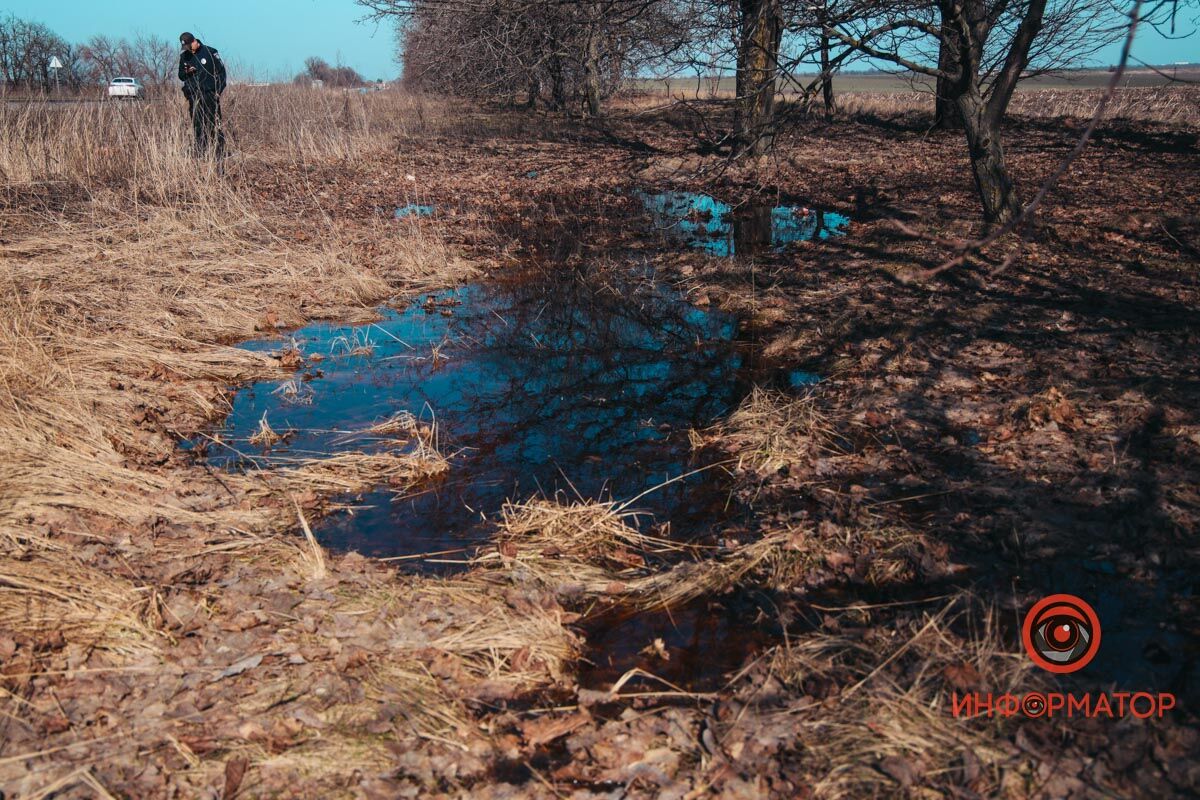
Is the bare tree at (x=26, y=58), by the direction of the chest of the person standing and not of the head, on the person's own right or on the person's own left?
on the person's own right

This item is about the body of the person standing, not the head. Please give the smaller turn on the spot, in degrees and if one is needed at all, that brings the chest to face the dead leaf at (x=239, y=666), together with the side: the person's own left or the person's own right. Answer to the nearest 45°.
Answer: approximately 45° to the person's own left

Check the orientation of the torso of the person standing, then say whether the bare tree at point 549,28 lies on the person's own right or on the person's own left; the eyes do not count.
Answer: on the person's own left

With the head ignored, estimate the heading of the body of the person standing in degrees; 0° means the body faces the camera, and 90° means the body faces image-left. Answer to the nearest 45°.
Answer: approximately 45°

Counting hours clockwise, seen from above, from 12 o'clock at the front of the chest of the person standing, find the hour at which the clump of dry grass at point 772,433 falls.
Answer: The clump of dry grass is roughly at 10 o'clock from the person standing.

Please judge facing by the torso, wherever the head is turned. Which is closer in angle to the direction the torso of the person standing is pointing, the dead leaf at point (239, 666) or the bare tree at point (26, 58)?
the dead leaf

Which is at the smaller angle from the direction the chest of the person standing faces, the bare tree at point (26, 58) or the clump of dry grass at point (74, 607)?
the clump of dry grass
